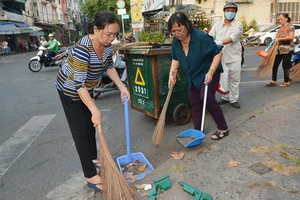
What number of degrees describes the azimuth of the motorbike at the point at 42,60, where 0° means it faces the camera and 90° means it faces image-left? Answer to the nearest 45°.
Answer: approximately 45°

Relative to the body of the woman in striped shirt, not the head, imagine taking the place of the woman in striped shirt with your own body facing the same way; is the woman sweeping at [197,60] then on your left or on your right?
on your left

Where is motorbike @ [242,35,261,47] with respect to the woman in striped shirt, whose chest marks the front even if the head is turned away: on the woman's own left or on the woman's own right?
on the woman's own left

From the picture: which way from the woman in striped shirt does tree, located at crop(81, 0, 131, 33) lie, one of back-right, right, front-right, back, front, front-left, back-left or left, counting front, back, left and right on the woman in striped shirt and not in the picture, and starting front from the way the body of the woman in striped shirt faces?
back-left

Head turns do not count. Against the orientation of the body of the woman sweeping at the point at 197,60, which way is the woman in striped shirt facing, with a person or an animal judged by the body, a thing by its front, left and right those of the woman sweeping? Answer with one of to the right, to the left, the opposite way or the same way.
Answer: to the left

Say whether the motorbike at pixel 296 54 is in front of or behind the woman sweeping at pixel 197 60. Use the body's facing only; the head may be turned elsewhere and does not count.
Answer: behind

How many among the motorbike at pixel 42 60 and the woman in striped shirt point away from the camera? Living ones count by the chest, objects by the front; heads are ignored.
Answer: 0

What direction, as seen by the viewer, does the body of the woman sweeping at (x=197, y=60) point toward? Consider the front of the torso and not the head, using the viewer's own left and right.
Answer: facing the viewer and to the left of the viewer

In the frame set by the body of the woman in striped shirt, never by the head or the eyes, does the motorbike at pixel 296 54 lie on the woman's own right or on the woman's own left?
on the woman's own left

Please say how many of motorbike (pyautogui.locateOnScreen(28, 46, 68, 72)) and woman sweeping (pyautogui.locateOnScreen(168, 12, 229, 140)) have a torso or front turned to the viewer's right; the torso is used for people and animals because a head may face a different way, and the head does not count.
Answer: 0

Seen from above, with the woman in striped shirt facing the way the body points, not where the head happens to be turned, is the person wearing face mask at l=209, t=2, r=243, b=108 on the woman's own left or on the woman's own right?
on the woman's own left
